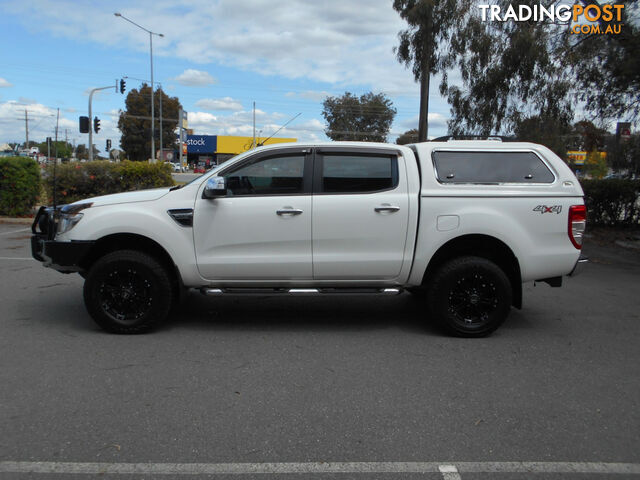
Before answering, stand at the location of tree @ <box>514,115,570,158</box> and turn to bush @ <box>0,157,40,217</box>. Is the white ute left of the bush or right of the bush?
left

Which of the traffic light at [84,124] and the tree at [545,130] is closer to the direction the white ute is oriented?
the traffic light

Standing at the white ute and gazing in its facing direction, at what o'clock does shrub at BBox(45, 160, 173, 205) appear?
The shrub is roughly at 2 o'clock from the white ute.

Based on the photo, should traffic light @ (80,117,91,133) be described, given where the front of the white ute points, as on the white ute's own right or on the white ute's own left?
on the white ute's own right

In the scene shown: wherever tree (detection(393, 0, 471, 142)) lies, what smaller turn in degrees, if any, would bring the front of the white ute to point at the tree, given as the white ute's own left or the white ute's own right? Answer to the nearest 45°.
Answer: approximately 90° to the white ute's own right

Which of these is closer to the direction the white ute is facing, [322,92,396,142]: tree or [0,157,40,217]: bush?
the bush

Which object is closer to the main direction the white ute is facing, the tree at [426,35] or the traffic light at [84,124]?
the traffic light

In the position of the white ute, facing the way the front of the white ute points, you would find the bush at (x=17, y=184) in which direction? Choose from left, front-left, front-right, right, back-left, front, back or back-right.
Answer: front-right

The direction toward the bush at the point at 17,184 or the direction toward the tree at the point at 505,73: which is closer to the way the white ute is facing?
the bush

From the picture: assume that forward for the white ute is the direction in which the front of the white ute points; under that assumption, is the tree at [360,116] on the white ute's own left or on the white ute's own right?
on the white ute's own right

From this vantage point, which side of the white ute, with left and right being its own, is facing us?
left

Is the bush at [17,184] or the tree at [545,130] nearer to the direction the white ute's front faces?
the bush
